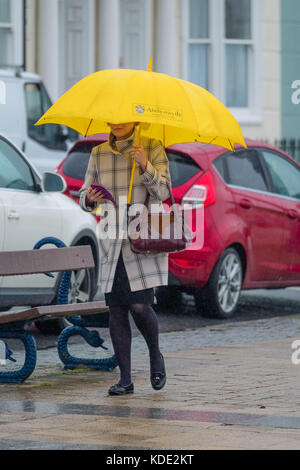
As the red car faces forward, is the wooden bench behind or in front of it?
behind

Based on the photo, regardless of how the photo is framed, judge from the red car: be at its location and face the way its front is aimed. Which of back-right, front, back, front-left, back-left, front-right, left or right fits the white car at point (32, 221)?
back

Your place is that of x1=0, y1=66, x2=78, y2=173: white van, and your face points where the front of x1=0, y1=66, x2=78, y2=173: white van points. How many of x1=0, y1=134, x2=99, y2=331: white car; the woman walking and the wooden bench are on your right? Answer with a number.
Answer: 3

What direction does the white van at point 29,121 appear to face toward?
to the viewer's right

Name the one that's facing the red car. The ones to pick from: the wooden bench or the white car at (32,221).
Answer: the white car

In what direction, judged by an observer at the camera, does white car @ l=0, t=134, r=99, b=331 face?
facing away from the viewer and to the right of the viewer

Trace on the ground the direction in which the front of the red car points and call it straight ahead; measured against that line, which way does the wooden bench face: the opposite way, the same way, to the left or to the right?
to the right

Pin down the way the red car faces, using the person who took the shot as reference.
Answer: facing away from the viewer and to the right of the viewer
